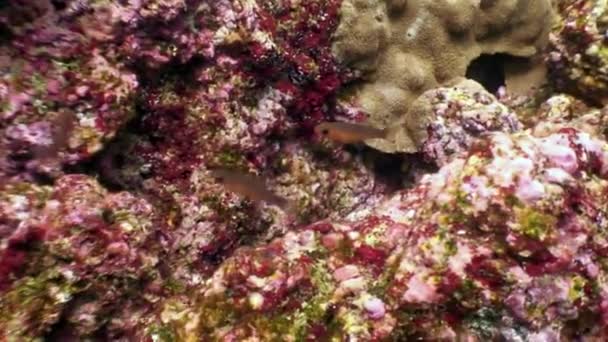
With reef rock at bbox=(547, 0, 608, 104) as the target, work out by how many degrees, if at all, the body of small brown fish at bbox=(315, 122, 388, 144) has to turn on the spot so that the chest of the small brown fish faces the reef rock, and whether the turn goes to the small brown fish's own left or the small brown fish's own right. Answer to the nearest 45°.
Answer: approximately 135° to the small brown fish's own right

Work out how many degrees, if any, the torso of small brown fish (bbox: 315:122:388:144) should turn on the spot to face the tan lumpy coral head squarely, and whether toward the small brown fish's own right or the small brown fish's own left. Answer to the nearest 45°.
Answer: approximately 90° to the small brown fish's own right

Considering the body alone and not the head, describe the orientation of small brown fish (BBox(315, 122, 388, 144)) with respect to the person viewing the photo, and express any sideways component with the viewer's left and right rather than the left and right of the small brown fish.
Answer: facing to the left of the viewer
